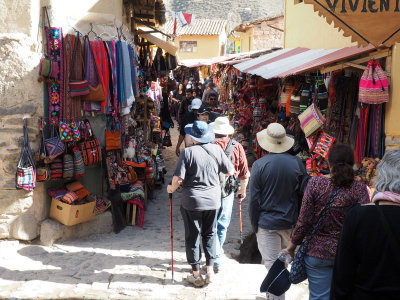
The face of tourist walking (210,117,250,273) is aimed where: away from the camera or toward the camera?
away from the camera

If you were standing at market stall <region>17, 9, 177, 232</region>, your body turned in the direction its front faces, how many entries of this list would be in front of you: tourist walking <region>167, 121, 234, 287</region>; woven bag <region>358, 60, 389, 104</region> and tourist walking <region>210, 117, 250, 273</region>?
3

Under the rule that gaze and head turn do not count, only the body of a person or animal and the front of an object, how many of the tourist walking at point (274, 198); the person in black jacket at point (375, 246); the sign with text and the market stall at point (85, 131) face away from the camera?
2

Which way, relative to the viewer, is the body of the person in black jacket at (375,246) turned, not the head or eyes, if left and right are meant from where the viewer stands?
facing away from the viewer

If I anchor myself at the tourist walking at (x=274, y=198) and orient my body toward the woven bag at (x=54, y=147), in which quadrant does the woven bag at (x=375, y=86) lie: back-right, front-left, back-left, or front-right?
back-right

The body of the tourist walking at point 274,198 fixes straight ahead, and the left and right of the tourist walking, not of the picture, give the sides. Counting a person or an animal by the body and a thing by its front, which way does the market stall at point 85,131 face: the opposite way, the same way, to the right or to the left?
to the right

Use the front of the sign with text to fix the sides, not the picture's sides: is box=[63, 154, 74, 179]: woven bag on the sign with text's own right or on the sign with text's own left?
on the sign with text's own right

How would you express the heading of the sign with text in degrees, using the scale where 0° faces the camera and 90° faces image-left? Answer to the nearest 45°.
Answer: approximately 0°

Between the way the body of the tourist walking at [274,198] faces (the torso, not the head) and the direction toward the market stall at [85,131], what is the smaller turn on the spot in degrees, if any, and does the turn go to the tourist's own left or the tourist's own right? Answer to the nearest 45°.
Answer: approximately 45° to the tourist's own left

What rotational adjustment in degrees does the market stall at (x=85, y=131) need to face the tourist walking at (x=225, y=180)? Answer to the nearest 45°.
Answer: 0° — it already faces them

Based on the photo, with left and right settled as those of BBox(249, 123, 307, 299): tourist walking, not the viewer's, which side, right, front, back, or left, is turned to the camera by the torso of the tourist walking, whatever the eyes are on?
back

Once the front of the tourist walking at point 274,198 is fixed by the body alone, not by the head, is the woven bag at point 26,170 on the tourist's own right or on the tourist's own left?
on the tourist's own left

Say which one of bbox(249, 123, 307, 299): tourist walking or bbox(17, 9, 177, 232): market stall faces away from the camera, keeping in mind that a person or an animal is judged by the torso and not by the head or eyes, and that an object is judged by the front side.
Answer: the tourist walking
